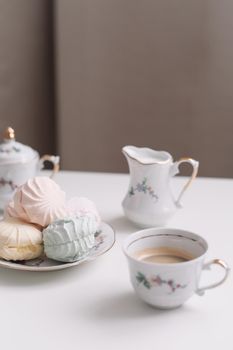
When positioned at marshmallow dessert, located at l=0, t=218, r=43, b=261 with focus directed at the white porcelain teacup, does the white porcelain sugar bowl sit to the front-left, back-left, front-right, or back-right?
back-left

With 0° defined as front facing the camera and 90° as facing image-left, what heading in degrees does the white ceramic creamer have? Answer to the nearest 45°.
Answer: approximately 90°
